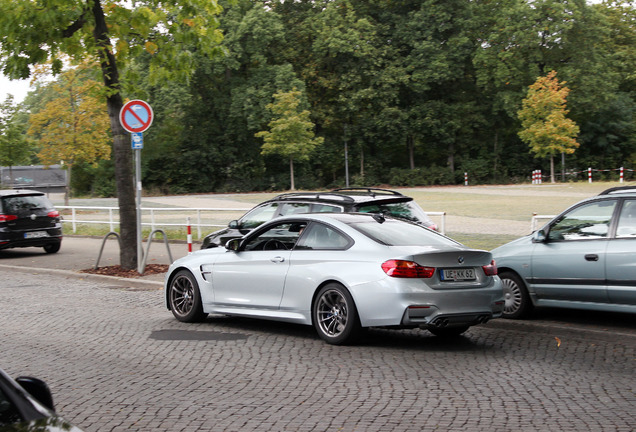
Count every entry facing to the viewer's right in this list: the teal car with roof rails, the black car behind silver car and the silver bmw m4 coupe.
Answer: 0

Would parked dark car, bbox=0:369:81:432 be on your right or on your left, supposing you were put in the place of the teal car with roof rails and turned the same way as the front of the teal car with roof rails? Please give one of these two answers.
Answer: on your left

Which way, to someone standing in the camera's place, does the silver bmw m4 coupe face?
facing away from the viewer and to the left of the viewer

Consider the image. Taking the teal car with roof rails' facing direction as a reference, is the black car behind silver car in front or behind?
in front

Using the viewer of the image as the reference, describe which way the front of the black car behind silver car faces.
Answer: facing away from the viewer and to the left of the viewer

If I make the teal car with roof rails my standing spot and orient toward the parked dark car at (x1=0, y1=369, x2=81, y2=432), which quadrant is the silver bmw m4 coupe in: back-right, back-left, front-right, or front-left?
front-right

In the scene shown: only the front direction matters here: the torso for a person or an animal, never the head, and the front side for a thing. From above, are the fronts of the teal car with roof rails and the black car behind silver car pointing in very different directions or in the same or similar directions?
same or similar directions

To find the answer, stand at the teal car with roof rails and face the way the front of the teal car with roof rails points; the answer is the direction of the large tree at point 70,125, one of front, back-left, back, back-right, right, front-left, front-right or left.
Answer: front-right

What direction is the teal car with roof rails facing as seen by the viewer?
to the viewer's left

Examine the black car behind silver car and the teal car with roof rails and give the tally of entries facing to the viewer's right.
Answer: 0

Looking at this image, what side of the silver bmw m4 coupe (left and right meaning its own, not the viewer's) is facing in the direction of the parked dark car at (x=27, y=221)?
front

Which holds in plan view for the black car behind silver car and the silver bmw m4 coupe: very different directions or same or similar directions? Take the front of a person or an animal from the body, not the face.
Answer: same or similar directions

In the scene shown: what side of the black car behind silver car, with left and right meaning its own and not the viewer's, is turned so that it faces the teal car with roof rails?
back

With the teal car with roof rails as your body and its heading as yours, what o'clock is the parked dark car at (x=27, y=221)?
The parked dark car is roughly at 1 o'clock from the teal car with roof rails.

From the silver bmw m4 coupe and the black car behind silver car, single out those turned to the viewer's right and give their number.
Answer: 0

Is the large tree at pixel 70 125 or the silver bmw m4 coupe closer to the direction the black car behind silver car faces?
the large tree

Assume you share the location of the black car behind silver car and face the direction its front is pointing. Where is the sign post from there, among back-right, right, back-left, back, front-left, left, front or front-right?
front

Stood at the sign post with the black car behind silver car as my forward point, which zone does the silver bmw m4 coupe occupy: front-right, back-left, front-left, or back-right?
front-right
